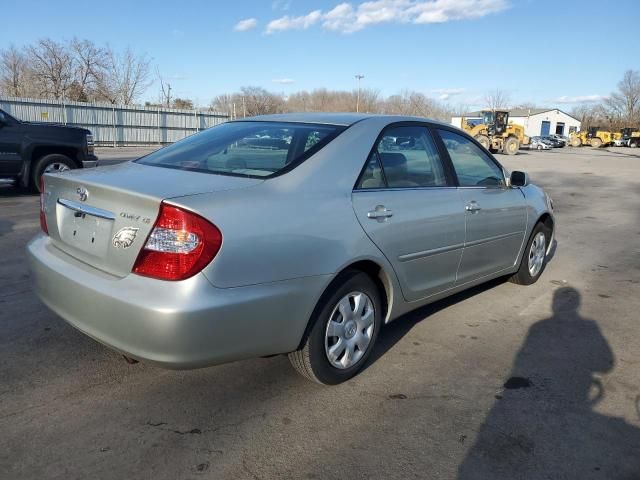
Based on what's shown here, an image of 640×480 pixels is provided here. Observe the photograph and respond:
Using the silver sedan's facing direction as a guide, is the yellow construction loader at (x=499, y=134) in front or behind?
in front

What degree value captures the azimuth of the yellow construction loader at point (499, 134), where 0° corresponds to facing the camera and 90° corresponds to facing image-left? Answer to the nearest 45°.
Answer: approximately 135°

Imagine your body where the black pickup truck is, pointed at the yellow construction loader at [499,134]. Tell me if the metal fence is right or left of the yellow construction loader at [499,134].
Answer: left

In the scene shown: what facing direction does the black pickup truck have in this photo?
to the viewer's right

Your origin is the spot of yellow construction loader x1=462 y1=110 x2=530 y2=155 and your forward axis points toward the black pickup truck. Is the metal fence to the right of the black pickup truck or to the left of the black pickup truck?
right

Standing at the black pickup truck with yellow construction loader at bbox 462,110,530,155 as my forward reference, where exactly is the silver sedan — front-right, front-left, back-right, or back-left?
back-right

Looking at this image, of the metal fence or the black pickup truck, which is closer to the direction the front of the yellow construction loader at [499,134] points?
the metal fence

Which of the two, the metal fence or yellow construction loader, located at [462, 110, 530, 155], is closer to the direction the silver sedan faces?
the yellow construction loader

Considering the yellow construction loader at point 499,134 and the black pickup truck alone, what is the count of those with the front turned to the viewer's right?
1

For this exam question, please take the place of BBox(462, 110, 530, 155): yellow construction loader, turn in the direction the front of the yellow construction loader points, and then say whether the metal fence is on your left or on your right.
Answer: on your left

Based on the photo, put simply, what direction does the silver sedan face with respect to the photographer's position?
facing away from the viewer and to the right of the viewer
